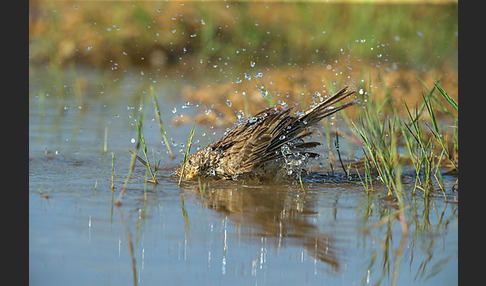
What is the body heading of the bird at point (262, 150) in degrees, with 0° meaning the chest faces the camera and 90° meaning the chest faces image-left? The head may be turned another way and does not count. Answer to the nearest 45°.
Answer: approximately 90°
